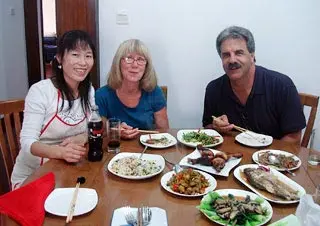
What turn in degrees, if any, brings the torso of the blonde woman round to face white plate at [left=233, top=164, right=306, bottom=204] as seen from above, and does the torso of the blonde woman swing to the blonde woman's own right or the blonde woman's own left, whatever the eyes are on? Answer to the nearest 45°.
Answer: approximately 45° to the blonde woman's own left

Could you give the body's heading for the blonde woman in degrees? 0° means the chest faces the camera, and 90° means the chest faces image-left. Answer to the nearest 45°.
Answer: approximately 0°

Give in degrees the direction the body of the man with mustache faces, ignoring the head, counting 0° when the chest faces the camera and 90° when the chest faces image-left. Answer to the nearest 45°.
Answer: approximately 45°

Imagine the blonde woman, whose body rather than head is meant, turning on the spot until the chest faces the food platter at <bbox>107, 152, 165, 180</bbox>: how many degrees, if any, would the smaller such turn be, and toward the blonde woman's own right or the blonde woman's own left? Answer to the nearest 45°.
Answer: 0° — they already face it

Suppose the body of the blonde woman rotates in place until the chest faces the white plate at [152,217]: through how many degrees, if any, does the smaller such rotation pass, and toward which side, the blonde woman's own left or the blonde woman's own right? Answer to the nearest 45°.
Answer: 0° — they already face it
